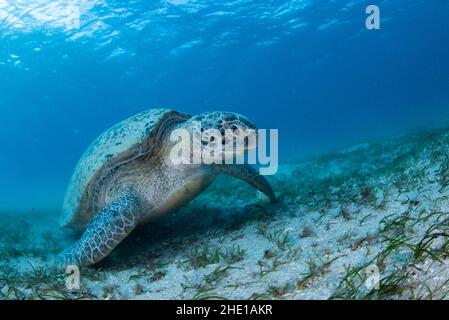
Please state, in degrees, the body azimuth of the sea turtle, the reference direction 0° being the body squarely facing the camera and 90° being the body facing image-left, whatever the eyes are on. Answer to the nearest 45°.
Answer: approximately 315°
